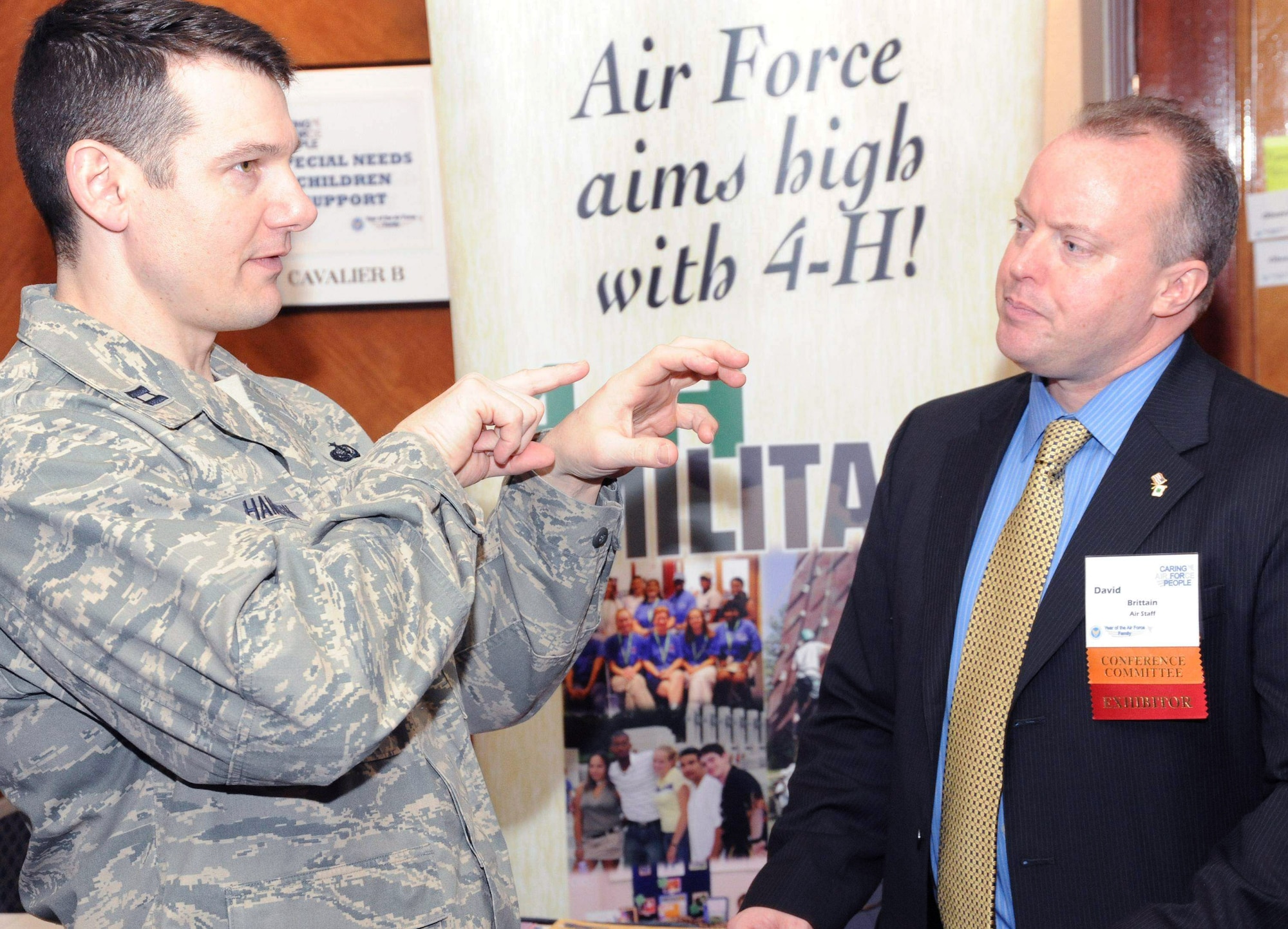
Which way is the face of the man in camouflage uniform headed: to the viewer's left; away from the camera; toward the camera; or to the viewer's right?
to the viewer's right

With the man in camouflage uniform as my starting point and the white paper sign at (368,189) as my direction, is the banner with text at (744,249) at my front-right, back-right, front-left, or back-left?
front-right

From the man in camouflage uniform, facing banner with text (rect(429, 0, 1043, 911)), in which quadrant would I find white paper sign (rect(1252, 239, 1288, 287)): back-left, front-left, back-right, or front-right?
front-right

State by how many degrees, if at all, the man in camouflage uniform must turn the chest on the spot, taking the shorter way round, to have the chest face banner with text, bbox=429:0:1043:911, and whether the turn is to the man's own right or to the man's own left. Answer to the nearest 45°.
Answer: approximately 45° to the man's own left

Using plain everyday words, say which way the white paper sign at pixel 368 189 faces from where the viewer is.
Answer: facing the viewer

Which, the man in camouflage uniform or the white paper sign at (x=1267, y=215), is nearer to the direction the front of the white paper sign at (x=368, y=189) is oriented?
the man in camouflage uniform

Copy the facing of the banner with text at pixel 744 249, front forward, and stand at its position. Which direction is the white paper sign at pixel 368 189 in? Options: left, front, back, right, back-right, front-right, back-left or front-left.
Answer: back-right

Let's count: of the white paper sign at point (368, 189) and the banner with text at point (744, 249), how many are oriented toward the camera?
2

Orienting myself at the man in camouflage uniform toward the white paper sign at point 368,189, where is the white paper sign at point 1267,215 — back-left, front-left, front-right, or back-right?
front-right

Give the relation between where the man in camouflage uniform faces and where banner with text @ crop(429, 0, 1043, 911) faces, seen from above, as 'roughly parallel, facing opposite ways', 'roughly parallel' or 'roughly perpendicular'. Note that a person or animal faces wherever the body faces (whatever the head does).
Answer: roughly perpendicular

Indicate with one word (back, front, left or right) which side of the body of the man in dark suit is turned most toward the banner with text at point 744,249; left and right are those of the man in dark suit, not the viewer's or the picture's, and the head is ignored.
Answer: right

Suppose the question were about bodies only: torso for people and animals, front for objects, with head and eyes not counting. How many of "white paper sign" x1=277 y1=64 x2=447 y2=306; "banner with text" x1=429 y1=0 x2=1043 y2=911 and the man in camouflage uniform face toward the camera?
2

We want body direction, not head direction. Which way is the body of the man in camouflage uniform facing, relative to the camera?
to the viewer's right

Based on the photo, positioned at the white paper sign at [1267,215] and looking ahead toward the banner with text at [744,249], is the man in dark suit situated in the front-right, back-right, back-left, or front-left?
front-left

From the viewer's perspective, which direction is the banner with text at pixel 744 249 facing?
toward the camera

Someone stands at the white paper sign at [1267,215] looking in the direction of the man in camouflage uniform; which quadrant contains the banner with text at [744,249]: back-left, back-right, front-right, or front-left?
front-right

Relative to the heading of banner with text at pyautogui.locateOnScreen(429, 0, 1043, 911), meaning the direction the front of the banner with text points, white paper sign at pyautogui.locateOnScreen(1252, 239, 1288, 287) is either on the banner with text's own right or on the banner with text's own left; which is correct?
on the banner with text's own left
